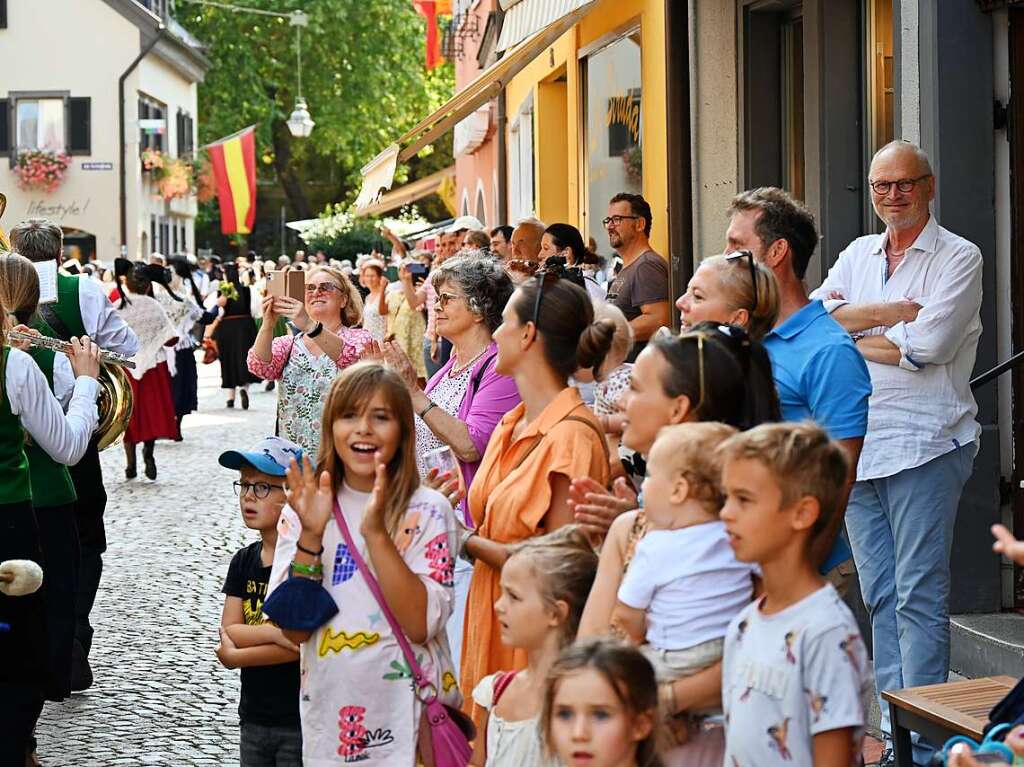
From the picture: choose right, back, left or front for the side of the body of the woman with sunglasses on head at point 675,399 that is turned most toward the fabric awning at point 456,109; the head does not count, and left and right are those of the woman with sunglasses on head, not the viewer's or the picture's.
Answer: right

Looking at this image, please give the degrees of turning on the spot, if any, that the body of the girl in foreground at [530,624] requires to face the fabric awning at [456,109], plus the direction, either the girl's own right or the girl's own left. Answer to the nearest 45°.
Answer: approximately 135° to the girl's own right

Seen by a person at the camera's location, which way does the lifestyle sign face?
facing the viewer

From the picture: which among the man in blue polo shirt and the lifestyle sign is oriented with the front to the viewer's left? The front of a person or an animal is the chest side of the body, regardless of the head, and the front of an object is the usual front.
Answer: the man in blue polo shirt

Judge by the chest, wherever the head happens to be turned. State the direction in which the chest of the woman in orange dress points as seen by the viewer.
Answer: to the viewer's left

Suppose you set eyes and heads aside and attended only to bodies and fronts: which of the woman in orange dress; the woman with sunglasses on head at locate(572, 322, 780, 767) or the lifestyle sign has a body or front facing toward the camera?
the lifestyle sign

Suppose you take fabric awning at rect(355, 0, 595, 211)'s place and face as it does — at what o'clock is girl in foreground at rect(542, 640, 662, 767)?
The girl in foreground is roughly at 9 o'clock from the fabric awning.

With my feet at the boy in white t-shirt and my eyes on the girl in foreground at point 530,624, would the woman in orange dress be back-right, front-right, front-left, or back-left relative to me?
front-right

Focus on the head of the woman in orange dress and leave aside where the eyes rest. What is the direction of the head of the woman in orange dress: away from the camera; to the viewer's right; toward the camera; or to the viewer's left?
to the viewer's left

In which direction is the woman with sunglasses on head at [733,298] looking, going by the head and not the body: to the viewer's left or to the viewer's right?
to the viewer's left

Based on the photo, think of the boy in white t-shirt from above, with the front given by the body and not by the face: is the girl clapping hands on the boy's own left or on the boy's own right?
on the boy's own right

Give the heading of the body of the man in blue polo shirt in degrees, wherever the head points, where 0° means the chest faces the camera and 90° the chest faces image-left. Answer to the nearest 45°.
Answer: approximately 90°

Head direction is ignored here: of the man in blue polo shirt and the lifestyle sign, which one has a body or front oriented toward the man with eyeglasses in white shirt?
the lifestyle sign
